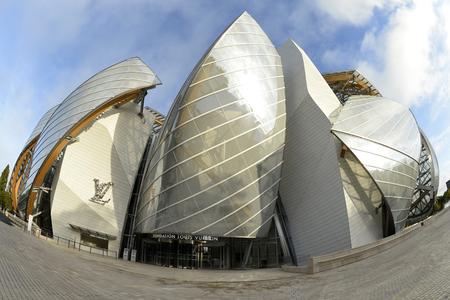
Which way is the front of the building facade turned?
toward the camera

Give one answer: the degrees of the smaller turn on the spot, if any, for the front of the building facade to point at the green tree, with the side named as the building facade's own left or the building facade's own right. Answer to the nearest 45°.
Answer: approximately 135° to the building facade's own right
